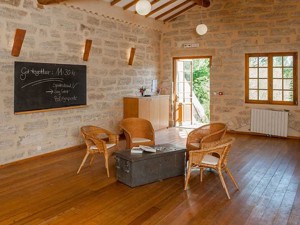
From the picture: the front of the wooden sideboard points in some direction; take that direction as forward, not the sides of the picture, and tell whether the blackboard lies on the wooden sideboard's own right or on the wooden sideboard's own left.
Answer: on the wooden sideboard's own right

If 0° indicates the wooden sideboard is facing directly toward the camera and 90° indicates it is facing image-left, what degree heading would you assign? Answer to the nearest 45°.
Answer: approximately 315°

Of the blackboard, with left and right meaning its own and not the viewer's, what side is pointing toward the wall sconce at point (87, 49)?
left

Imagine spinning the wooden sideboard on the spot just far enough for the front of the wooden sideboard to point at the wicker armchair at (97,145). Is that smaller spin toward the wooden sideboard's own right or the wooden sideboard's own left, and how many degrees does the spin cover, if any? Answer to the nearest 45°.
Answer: approximately 45° to the wooden sideboard's own right
